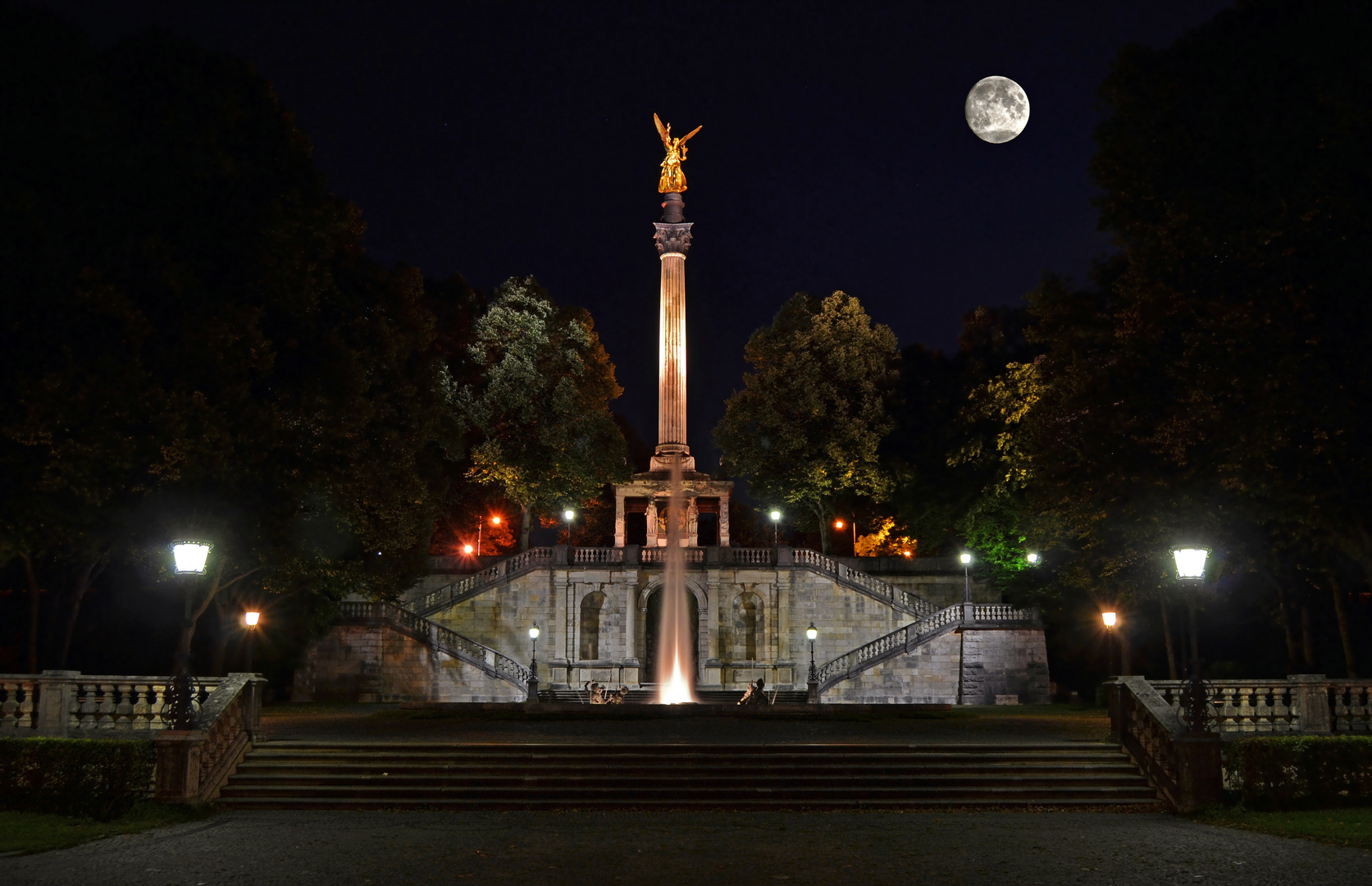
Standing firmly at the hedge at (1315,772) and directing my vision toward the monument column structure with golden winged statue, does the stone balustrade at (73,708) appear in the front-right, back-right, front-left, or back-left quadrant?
front-left

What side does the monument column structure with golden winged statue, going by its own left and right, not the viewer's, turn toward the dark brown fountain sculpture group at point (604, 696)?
front

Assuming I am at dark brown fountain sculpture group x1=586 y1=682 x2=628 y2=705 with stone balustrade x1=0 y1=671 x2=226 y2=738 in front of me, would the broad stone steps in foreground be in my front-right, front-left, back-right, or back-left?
front-left

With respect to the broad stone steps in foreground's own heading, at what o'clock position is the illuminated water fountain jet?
The illuminated water fountain jet is roughly at 6 o'clock from the broad stone steps in foreground.

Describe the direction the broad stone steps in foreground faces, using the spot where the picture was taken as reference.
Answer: facing the viewer

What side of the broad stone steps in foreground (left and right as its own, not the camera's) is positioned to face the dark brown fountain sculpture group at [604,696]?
back

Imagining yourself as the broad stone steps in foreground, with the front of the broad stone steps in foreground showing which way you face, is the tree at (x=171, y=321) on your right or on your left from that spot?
on your right

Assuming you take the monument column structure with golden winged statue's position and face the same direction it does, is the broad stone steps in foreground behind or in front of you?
in front

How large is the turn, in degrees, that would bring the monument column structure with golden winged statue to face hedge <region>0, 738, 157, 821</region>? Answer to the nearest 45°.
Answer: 0° — it already faces it

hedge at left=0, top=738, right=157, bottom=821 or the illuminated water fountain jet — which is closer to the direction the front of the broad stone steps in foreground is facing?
the hedge

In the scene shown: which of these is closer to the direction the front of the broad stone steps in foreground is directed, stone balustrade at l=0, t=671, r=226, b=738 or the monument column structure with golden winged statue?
the stone balustrade

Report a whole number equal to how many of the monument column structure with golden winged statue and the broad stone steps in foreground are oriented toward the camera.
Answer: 2

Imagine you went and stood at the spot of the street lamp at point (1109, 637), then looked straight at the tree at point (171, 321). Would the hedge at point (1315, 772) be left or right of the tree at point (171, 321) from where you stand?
left

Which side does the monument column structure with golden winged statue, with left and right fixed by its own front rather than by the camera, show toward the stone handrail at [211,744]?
front

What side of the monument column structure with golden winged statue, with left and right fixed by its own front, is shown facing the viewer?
front
